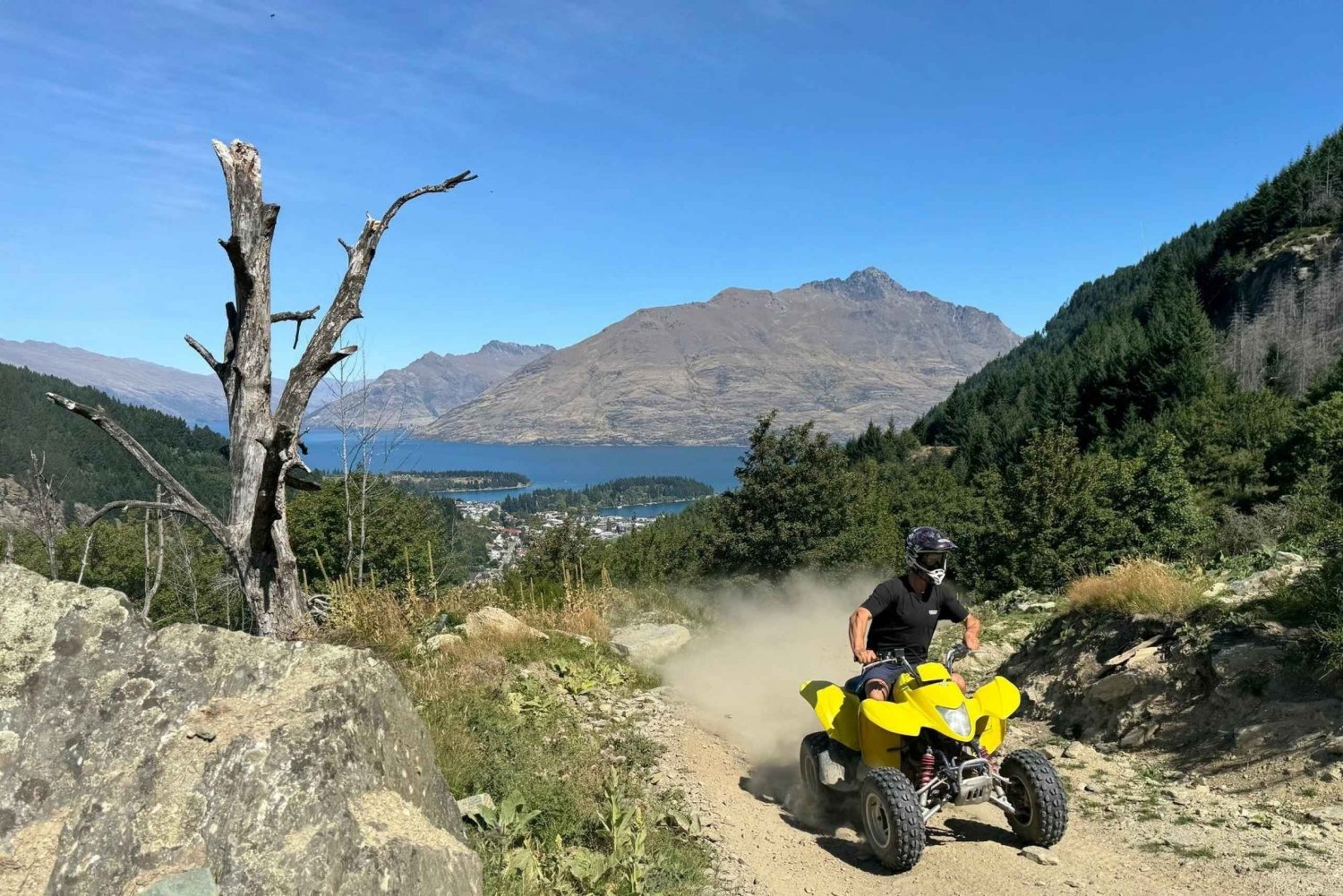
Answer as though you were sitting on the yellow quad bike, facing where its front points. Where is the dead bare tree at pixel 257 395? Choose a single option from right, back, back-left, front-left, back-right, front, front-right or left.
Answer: back-right

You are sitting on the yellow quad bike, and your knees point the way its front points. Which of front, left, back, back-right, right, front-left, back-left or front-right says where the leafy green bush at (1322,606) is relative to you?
left

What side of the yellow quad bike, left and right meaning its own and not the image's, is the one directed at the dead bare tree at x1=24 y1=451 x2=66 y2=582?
back

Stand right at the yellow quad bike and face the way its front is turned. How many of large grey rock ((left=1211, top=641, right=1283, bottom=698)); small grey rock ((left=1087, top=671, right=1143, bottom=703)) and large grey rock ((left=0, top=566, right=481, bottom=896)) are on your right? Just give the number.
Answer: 1

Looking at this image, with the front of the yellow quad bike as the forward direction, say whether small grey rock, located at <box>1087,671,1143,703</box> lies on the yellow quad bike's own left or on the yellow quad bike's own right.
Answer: on the yellow quad bike's own left

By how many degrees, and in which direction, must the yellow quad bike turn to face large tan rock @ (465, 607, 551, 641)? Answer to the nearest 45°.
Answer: approximately 180°

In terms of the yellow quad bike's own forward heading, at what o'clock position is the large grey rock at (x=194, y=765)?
The large grey rock is roughly at 3 o'clock from the yellow quad bike.

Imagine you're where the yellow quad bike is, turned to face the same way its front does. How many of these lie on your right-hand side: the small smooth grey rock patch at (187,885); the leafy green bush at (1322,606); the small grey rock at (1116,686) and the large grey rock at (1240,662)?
1

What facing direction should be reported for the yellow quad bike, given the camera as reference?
facing the viewer and to the right of the viewer

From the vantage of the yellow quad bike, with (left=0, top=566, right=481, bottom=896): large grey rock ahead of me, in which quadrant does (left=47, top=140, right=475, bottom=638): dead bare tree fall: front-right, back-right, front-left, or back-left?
front-right

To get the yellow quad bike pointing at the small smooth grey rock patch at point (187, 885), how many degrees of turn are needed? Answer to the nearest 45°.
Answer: approximately 90° to its right
